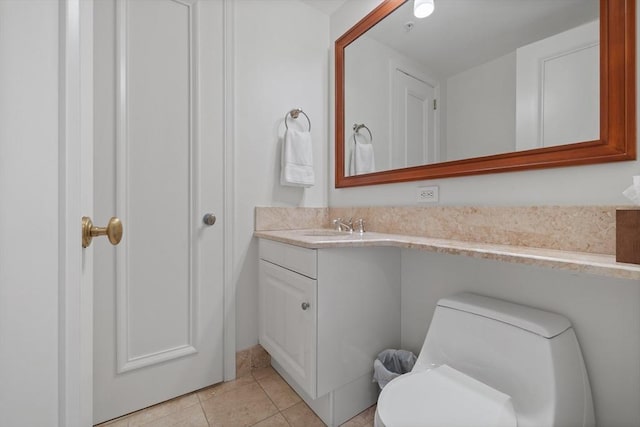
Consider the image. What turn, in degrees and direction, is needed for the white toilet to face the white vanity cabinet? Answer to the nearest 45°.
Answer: approximately 45° to its right

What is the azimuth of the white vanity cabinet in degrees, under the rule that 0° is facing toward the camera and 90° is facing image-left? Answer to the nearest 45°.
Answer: approximately 45°

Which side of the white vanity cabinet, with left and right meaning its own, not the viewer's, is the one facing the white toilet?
left

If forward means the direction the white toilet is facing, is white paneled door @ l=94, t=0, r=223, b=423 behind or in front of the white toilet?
in front

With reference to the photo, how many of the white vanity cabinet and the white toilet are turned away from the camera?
0

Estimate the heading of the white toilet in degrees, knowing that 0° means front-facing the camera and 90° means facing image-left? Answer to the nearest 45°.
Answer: approximately 45°
